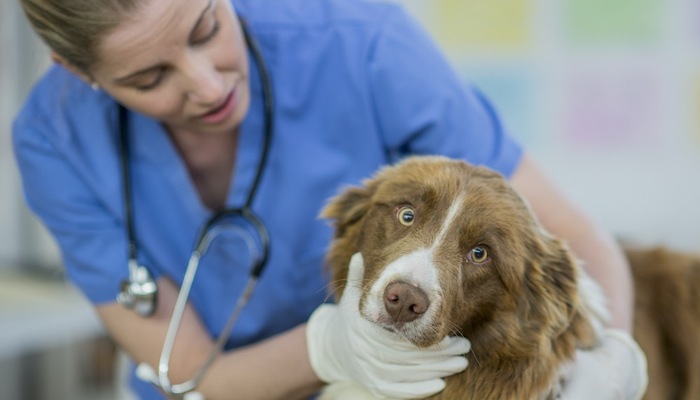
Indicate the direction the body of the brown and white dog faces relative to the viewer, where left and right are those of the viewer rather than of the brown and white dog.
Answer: facing the viewer and to the left of the viewer

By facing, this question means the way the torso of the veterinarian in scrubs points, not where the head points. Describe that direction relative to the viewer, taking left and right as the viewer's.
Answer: facing the viewer

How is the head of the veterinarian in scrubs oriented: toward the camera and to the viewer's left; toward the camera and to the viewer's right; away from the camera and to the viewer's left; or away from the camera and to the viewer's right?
toward the camera and to the viewer's right

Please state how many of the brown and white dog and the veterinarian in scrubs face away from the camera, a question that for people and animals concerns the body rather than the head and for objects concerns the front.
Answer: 0
